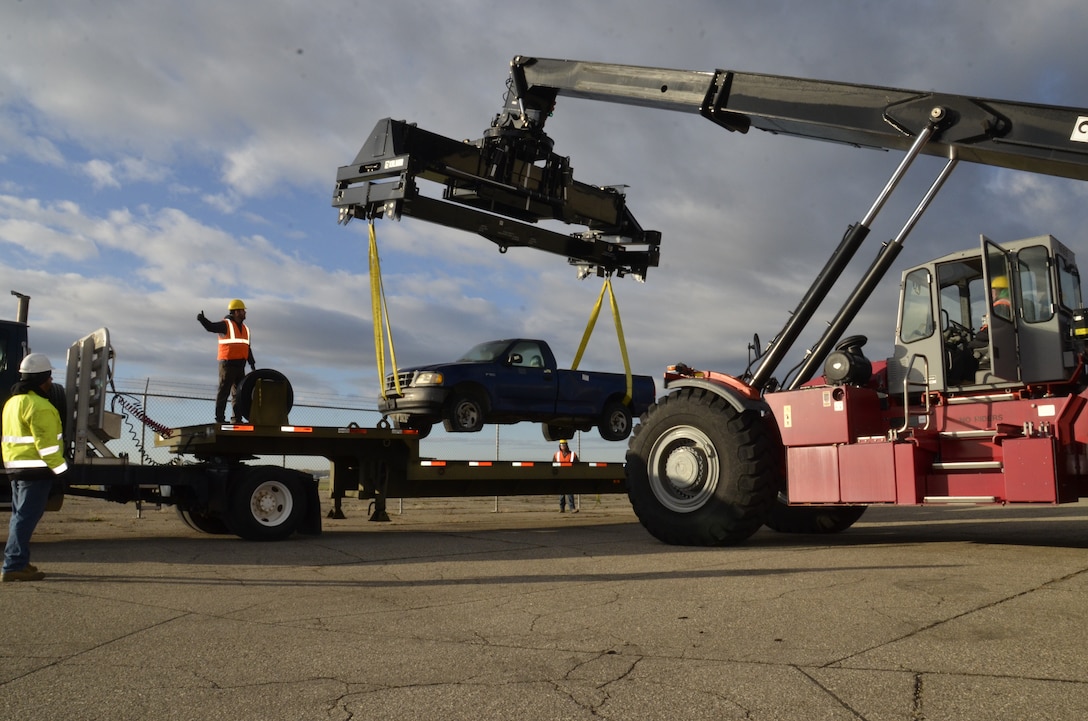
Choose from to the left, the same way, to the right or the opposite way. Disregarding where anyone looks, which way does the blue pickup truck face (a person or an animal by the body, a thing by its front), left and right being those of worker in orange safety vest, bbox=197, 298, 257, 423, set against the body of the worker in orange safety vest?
to the right

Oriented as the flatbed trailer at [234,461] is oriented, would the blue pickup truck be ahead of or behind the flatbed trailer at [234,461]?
behind

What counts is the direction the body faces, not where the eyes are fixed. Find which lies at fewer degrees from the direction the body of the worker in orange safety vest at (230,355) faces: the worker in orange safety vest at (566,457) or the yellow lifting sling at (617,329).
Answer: the yellow lifting sling

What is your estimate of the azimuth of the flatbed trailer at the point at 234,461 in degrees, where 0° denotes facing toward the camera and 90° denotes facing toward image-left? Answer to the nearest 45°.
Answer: approximately 90°

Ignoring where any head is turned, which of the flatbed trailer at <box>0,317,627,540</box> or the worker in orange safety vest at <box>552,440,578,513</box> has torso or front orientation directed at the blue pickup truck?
the worker in orange safety vest

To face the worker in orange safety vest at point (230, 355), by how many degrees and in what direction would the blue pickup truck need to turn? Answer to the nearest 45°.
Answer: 0° — it already faces them

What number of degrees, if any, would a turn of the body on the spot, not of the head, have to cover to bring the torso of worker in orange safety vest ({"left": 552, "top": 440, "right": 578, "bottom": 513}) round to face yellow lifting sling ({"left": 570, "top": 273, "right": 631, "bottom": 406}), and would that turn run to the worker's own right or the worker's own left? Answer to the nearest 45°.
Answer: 0° — they already face it

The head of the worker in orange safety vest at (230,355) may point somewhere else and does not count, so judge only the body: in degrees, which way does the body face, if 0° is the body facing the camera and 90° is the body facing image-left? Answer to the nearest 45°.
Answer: approximately 315°

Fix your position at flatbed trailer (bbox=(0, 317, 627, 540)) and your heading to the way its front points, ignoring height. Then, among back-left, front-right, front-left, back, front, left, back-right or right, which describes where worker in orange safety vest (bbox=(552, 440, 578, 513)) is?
back-right
